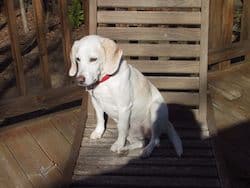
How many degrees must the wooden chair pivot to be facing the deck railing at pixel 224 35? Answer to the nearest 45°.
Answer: approximately 135° to its left

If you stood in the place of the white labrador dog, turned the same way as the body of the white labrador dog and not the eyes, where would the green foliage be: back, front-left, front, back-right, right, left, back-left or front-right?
back-right

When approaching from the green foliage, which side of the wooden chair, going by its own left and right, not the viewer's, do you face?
back

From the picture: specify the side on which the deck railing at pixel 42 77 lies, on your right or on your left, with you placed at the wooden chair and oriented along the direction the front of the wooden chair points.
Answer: on your right

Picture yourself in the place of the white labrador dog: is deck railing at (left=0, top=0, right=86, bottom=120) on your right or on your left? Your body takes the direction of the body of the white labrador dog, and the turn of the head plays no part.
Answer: on your right

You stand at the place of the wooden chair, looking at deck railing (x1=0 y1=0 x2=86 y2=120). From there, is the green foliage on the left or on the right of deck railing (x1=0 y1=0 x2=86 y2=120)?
right

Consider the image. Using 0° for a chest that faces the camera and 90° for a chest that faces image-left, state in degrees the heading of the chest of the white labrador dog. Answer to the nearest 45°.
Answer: approximately 45°

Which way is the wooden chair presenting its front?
toward the camera
